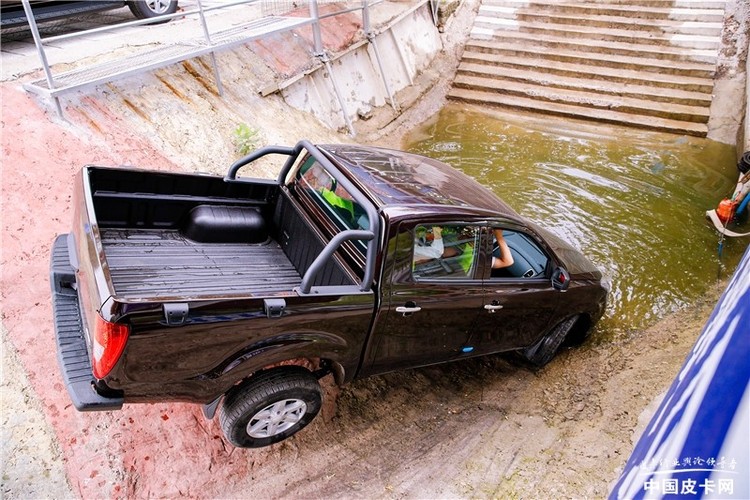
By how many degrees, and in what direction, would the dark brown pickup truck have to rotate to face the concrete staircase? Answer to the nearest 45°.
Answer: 0° — it already faces it

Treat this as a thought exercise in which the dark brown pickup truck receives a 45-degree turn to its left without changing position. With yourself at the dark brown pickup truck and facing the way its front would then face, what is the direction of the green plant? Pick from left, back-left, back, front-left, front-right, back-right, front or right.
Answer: front

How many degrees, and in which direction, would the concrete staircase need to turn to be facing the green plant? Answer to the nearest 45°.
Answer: approximately 45° to its right

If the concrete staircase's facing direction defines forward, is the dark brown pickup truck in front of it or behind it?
in front

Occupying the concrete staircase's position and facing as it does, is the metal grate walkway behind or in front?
in front

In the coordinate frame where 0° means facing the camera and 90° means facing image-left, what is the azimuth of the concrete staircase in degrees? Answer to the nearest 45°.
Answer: approximately 0°

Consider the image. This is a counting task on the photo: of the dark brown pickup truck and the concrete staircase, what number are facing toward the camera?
1

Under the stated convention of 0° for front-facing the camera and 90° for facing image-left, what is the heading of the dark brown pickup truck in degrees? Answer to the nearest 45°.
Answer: approximately 225°

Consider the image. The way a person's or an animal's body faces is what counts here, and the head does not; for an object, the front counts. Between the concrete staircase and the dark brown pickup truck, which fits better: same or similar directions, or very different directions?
very different directions
